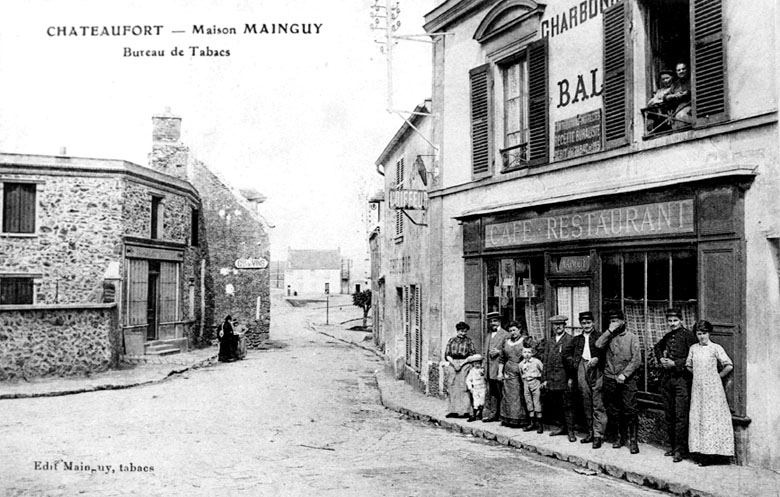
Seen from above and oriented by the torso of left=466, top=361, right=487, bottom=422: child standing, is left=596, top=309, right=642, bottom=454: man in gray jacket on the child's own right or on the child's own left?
on the child's own left

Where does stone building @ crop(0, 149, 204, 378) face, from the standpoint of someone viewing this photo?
facing the viewer and to the right of the viewer

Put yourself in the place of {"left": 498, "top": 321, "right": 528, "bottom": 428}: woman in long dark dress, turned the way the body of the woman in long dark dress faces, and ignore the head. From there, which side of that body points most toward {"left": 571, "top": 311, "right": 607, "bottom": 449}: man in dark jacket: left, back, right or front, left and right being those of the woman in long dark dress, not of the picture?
left

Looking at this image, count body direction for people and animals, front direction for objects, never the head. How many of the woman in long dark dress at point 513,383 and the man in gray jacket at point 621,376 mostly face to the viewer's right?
0

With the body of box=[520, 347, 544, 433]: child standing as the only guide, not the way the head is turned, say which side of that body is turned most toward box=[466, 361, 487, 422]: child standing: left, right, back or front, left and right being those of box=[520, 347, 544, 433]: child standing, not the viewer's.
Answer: right

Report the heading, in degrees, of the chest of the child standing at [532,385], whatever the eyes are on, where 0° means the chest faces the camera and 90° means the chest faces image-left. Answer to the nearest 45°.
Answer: approximately 45°

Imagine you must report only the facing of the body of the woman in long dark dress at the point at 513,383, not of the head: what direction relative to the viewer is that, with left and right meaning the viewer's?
facing the viewer and to the left of the viewer

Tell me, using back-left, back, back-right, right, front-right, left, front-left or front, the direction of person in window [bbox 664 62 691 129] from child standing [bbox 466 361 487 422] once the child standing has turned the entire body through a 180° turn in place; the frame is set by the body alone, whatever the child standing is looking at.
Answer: right
